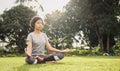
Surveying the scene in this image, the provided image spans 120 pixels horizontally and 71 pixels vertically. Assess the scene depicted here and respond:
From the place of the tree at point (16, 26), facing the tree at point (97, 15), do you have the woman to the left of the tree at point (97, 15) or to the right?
right

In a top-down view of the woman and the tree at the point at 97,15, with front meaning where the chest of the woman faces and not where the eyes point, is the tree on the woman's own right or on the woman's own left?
on the woman's own left

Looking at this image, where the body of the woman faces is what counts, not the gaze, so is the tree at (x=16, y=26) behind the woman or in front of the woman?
behind

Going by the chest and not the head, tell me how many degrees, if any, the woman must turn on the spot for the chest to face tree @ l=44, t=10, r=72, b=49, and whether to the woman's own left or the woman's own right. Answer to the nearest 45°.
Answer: approximately 135° to the woman's own left

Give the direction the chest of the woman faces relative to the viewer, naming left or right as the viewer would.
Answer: facing the viewer and to the right of the viewer
